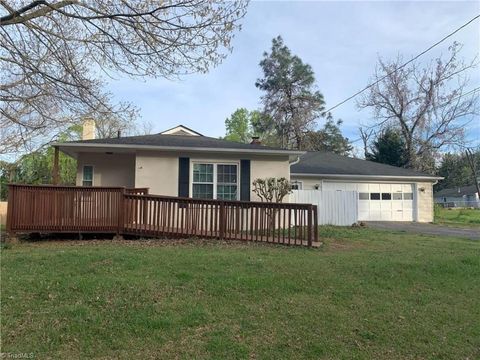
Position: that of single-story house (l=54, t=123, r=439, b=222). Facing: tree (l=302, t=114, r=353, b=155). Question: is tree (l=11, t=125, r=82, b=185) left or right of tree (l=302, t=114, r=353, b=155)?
left

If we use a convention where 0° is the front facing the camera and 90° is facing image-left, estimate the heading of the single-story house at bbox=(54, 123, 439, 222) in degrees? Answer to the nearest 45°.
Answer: approximately 0°

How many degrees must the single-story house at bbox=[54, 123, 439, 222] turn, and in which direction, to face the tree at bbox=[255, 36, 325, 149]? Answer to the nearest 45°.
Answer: approximately 180°

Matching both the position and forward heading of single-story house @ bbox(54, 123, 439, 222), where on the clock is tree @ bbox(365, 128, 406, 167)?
The tree is roughly at 7 o'clock from the single-story house.

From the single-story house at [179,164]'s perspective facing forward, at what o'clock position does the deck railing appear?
The deck railing is roughly at 12 o'clock from the single-story house.

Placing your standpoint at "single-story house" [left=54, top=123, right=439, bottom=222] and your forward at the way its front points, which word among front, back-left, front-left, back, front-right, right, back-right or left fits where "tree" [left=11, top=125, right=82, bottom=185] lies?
back-right
